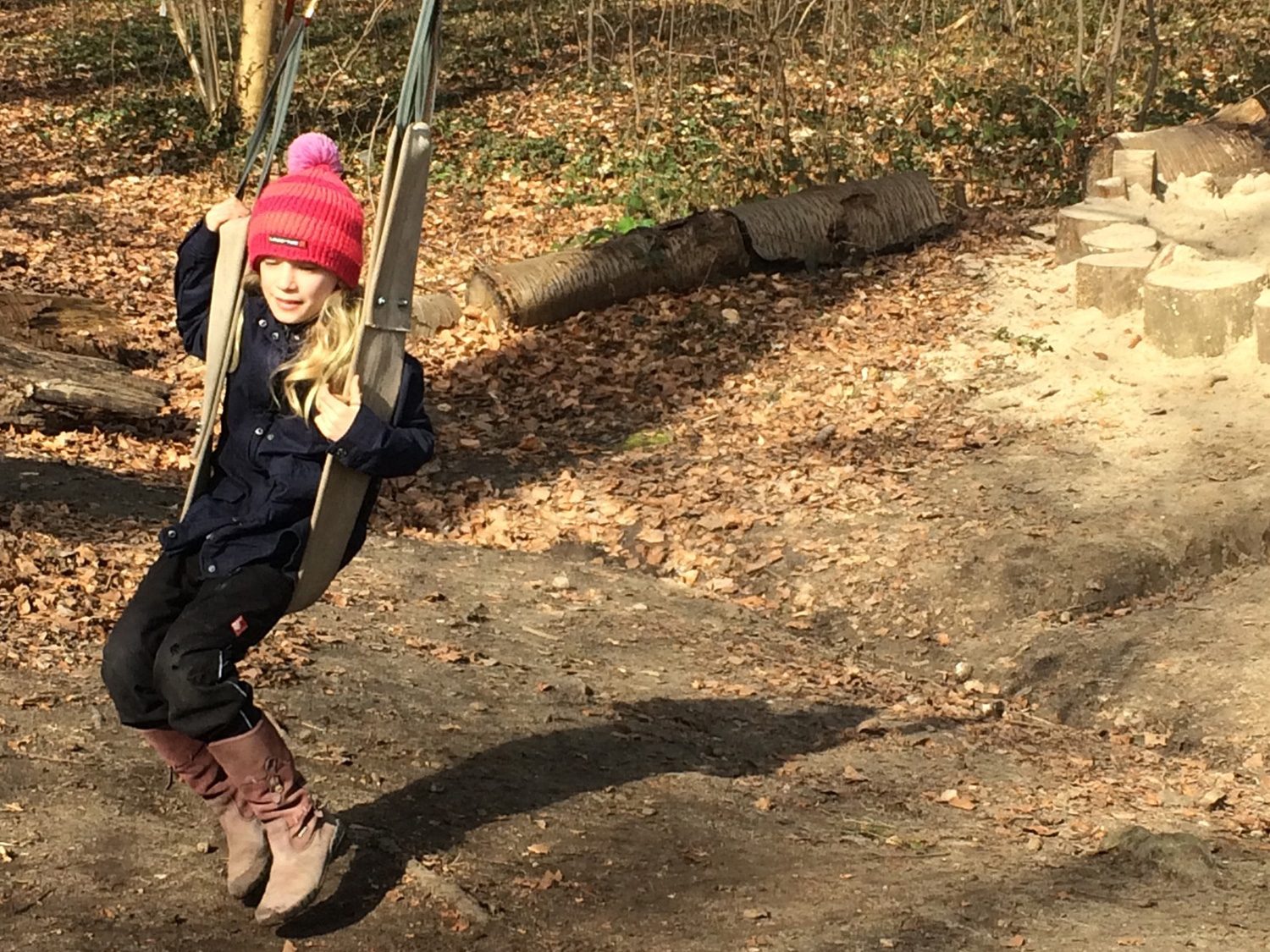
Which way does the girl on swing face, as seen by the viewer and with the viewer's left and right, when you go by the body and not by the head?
facing the viewer and to the left of the viewer

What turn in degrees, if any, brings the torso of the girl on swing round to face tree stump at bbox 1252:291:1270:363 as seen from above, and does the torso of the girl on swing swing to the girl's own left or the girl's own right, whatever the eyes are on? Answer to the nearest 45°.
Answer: approximately 180°

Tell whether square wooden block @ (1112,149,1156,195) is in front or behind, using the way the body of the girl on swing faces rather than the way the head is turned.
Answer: behind

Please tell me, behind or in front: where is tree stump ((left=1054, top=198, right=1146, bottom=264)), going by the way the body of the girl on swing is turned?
behind

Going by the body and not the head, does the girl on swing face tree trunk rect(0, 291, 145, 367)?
no

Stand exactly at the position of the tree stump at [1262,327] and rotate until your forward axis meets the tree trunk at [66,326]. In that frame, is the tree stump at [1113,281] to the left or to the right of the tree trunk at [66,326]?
right

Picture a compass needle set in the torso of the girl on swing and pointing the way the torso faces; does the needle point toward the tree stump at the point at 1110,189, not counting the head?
no

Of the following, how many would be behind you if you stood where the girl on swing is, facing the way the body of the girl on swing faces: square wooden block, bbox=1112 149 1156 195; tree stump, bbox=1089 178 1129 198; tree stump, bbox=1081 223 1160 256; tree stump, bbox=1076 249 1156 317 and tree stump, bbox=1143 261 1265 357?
5

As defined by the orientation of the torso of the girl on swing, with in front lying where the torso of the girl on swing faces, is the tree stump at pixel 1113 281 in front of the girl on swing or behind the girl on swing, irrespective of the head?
behind

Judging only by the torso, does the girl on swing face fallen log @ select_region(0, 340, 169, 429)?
no

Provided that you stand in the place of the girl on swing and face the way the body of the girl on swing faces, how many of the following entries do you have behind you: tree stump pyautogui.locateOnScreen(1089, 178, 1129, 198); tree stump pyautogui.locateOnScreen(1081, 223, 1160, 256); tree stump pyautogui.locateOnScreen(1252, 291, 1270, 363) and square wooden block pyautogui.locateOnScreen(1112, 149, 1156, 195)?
4

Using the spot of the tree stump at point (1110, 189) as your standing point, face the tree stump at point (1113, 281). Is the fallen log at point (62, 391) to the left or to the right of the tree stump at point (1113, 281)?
right

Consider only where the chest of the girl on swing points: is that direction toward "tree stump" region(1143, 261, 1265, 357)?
no
